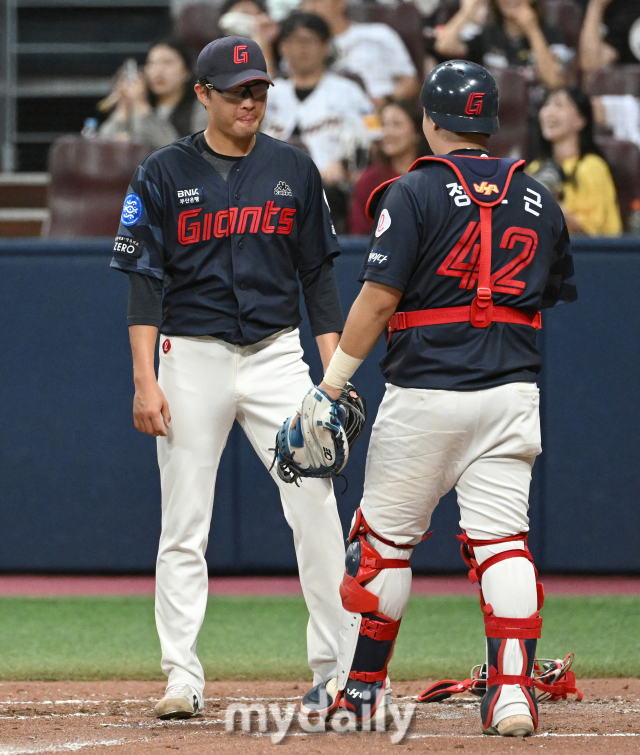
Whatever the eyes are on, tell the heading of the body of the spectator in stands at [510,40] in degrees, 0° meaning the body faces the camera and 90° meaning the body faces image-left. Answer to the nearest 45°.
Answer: approximately 0°

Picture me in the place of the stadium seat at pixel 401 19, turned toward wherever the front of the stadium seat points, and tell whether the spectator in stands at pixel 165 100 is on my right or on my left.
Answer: on my right

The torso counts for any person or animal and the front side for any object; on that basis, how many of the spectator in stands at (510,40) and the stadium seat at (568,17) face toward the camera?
2

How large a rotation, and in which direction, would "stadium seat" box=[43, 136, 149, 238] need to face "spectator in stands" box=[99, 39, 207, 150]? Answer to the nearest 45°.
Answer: approximately 135° to its left

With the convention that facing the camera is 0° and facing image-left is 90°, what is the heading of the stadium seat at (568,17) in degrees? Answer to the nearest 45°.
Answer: approximately 0°

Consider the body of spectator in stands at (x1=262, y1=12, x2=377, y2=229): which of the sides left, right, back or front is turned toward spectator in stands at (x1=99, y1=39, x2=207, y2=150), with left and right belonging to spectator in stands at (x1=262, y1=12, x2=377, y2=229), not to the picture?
right

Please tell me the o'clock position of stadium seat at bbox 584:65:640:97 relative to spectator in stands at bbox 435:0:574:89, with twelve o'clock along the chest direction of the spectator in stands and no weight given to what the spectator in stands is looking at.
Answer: The stadium seat is roughly at 9 o'clock from the spectator in stands.

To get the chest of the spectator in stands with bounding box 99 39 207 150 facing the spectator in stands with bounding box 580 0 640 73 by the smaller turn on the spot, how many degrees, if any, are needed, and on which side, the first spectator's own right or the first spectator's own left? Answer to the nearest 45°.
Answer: approximately 135° to the first spectator's own left
